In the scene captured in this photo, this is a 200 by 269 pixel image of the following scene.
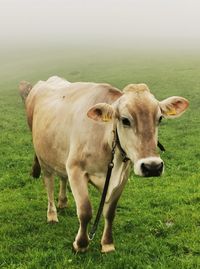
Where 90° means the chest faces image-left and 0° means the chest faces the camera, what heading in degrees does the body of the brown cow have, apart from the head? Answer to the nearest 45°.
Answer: approximately 315°
